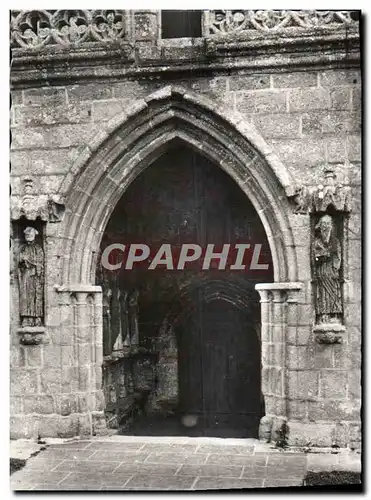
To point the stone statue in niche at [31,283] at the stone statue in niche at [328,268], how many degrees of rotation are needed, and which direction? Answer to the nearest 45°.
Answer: approximately 90° to its left

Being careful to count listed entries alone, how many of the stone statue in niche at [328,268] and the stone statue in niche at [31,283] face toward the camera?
2

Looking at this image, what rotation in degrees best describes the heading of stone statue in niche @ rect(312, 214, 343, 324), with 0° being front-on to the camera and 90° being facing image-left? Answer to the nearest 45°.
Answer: approximately 0°

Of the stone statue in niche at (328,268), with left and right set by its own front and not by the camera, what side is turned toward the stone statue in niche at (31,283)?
right
